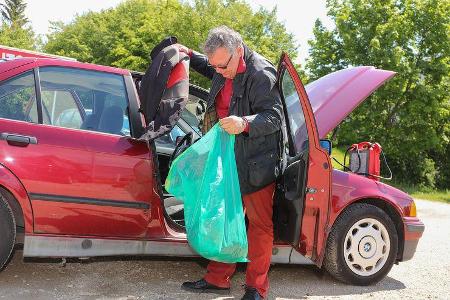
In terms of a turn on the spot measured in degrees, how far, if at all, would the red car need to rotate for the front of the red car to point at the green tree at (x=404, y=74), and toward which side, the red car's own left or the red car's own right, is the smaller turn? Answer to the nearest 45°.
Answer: approximately 45° to the red car's own left

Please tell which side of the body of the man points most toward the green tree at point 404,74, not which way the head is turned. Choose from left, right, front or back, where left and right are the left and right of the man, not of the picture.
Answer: back

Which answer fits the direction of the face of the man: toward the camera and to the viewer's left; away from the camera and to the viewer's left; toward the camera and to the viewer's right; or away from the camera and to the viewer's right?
toward the camera and to the viewer's left

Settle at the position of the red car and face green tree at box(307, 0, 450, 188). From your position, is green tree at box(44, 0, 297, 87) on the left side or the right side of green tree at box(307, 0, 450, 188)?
left

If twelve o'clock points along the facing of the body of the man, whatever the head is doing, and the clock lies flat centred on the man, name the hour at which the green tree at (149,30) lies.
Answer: The green tree is roughly at 4 o'clock from the man.

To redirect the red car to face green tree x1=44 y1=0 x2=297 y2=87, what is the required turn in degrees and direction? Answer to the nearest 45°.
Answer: approximately 90° to its left

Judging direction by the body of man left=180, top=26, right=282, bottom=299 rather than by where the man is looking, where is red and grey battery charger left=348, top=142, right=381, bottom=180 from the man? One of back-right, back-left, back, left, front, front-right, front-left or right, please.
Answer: back

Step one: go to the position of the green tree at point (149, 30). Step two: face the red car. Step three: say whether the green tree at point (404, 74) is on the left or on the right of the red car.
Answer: left

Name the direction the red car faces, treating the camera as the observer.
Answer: facing to the right of the viewer
